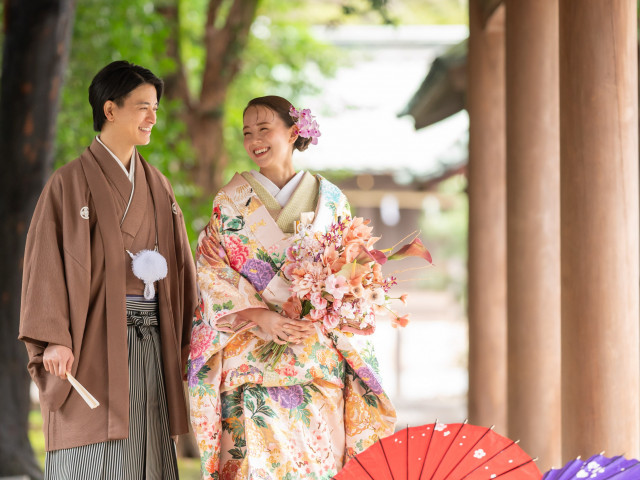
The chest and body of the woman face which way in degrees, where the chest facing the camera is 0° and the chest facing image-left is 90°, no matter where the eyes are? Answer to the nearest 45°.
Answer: approximately 0°

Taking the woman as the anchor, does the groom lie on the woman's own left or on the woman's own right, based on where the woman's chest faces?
on the woman's own right

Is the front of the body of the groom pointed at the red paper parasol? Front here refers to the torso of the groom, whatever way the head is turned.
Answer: yes

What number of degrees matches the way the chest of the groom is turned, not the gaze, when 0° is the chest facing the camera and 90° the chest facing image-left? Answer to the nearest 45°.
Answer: approximately 315°

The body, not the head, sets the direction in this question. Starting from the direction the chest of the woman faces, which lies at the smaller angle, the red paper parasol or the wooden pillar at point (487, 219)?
the red paper parasol

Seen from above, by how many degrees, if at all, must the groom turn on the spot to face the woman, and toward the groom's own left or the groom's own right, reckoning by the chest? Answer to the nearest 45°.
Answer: approximately 45° to the groom's own left

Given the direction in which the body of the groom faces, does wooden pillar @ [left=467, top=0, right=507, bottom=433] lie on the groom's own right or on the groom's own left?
on the groom's own left

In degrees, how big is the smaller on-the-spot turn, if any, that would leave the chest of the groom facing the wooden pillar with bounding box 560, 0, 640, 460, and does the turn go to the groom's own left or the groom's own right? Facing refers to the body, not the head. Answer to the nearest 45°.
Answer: approximately 45° to the groom's own left

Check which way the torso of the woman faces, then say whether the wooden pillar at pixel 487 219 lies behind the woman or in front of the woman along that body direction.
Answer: behind
